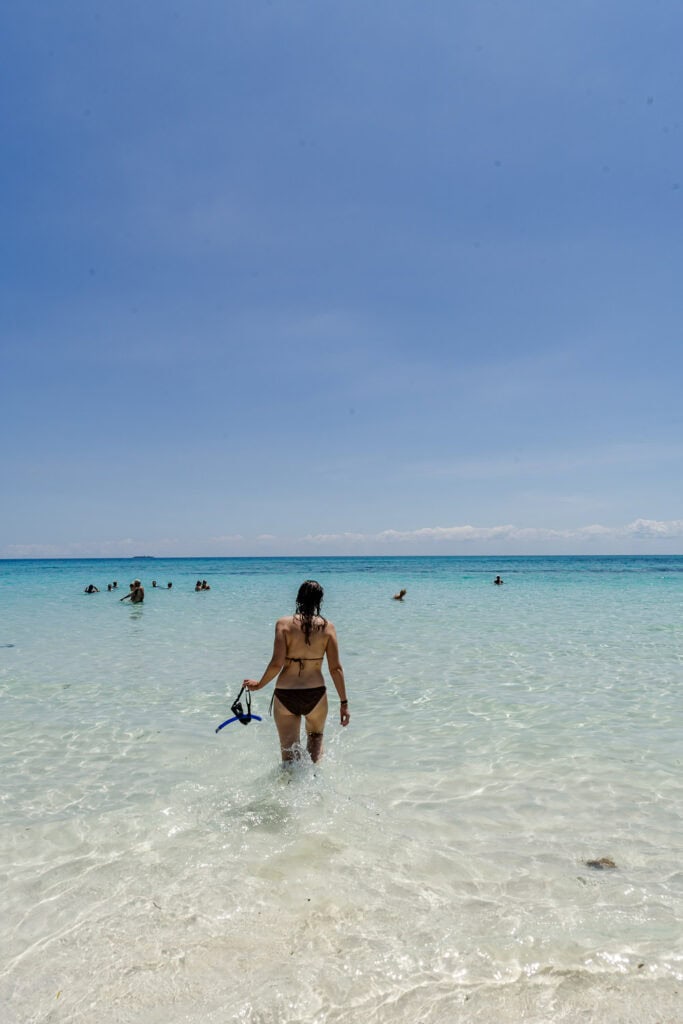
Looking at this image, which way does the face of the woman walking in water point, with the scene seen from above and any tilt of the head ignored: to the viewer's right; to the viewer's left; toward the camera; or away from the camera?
away from the camera

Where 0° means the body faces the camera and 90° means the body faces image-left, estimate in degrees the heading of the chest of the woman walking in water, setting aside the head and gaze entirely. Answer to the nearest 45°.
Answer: approximately 180°
